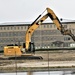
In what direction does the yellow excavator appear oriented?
to the viewer's right
